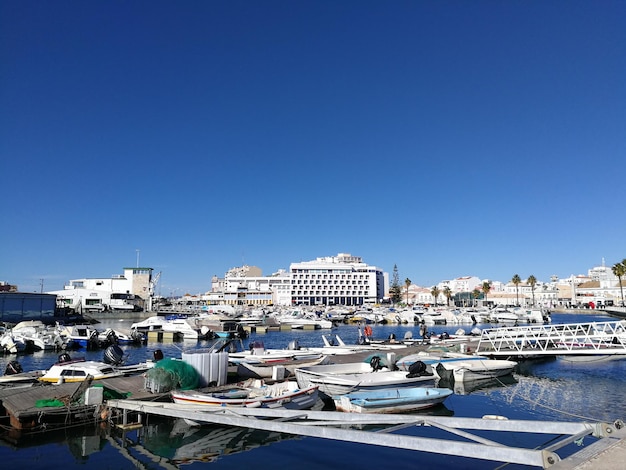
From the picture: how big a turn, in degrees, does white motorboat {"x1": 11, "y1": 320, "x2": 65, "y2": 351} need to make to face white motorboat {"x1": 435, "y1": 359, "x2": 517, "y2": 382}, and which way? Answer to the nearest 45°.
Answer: approximately 180°

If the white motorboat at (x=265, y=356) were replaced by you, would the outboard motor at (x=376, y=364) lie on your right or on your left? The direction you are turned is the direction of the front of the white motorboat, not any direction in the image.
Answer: on your right

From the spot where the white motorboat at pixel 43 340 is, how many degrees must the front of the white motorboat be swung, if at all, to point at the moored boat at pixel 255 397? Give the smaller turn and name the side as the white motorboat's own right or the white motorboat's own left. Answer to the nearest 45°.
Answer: approximately 135° to the white motorboat's own left

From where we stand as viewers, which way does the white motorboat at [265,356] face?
facing to the right of the viewer

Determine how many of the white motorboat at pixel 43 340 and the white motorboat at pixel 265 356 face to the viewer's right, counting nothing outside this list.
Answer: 1

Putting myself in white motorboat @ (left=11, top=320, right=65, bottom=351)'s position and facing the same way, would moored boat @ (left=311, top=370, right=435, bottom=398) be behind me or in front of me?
behind

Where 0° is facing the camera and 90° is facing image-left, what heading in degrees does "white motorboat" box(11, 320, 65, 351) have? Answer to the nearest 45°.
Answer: approximately 135°

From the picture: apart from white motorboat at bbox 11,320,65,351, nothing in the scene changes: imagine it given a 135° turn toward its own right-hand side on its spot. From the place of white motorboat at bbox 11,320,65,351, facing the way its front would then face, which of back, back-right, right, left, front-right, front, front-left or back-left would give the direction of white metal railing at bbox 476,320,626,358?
front-right

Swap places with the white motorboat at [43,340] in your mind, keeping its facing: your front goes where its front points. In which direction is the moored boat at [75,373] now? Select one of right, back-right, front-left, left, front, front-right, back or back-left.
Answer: back-left
